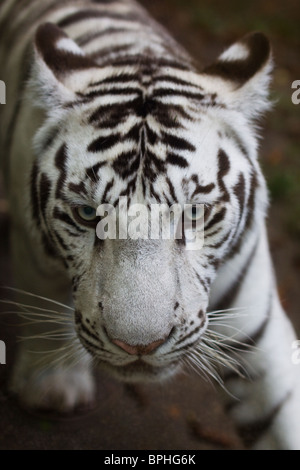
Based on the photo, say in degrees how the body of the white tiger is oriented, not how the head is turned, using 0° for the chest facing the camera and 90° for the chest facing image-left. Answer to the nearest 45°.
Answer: approximately 0°
